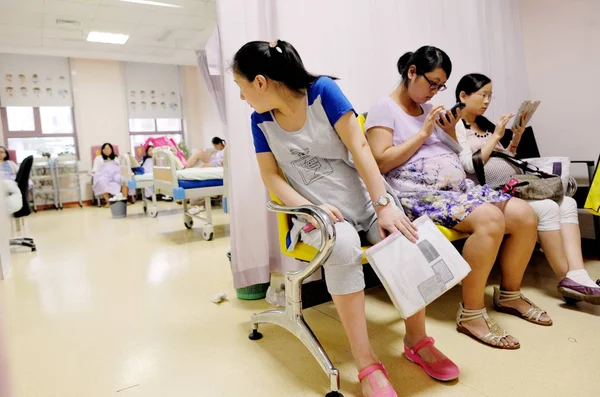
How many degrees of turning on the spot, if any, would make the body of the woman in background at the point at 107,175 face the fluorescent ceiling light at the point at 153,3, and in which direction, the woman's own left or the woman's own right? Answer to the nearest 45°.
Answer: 0° — they already face it

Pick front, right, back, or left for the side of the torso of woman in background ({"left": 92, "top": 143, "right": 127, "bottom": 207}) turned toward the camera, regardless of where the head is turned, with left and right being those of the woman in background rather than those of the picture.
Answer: front

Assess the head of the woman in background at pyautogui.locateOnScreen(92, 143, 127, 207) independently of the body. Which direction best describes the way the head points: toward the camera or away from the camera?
toward the camera

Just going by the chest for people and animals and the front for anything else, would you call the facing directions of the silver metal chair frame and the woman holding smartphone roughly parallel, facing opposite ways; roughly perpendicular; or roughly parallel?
roughly parallel

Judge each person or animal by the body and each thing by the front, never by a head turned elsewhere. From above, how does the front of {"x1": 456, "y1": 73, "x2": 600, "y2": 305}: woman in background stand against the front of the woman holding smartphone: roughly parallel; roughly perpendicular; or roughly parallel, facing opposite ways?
roughly parallel

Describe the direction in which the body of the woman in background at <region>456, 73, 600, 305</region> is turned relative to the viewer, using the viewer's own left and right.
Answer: facing the viewer and to the right of the viewer

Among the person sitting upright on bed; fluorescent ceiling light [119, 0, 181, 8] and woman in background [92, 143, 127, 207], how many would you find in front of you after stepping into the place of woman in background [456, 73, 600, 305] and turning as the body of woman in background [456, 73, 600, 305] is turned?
0

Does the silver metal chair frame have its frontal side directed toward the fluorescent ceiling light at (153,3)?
no

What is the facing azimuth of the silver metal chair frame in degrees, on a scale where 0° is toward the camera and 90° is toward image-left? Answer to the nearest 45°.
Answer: approximately 315°
